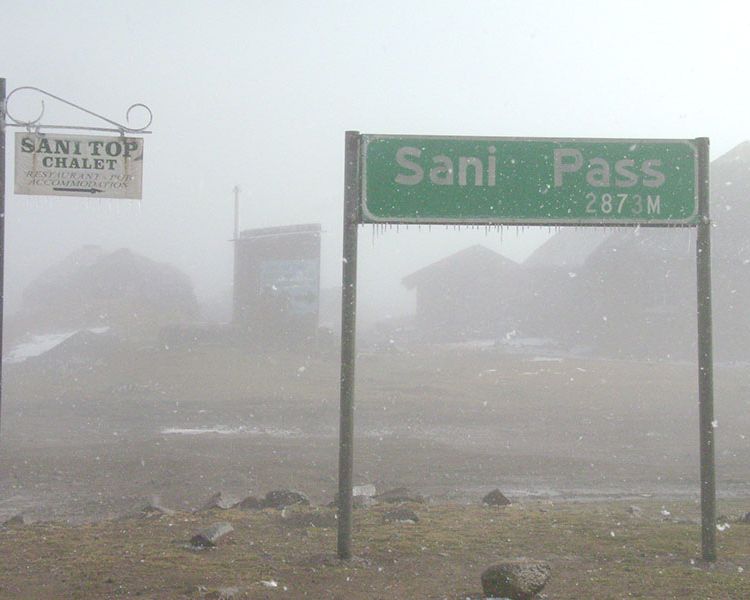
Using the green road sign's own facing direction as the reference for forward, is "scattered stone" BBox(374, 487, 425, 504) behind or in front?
behind

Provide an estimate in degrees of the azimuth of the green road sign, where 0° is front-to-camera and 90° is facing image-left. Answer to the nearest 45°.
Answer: approximately 0°

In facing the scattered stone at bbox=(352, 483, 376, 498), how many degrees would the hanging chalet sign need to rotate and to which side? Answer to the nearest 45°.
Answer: approximately 135° to its left

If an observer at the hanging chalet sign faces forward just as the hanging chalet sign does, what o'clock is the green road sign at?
The green road sign is roughly at 10 o'clock from the hanging chalet sign.

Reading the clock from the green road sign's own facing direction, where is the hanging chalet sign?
The hanging chalet sign is roughly at 3 o'clock from the green road sign.

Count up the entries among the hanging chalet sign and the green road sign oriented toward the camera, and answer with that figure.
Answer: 2
